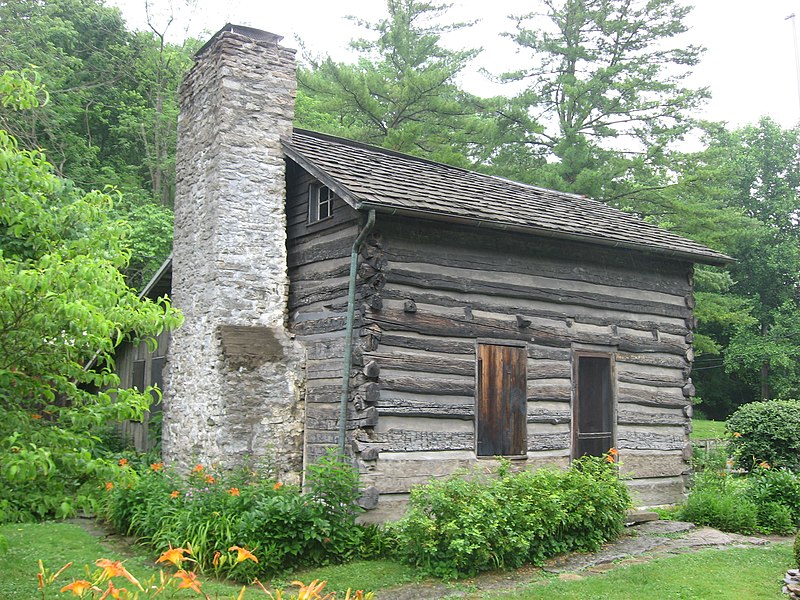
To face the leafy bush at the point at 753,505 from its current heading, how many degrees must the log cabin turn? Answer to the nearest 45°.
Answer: approximately 45° to its left

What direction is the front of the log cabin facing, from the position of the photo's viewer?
facing the viewer and to the right of the viewer

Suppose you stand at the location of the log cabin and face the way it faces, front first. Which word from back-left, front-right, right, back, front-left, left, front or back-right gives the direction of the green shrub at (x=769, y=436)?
left

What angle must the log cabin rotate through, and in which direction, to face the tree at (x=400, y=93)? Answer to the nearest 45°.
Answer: approximately 135° to its left

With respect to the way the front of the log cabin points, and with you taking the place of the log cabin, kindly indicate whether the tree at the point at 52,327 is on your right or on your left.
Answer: on your right

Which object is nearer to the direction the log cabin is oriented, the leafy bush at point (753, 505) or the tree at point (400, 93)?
the leafy bush

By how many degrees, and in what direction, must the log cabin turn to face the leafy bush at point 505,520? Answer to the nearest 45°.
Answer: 0° — it already faces it

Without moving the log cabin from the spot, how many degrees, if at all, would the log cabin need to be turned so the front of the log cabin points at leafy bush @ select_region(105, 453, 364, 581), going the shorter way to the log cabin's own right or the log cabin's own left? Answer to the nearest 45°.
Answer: approximately 90° to the log cabin's own right
